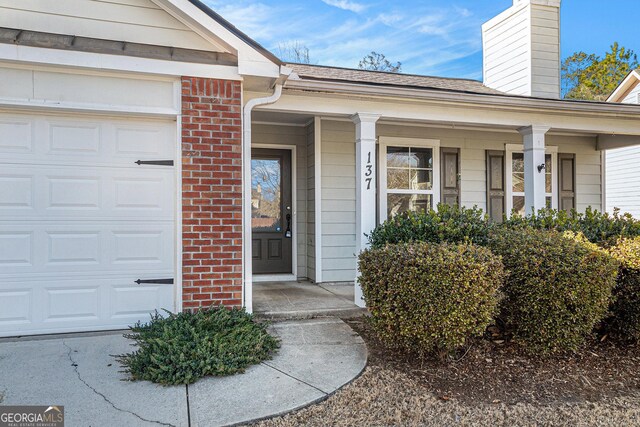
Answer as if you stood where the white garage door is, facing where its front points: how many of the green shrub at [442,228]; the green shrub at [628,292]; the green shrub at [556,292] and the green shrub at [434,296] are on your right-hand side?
0

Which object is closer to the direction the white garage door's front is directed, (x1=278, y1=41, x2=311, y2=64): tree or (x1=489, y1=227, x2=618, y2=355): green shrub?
the green shrub

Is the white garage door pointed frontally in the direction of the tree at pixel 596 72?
no

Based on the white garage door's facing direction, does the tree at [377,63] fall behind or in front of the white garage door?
behind

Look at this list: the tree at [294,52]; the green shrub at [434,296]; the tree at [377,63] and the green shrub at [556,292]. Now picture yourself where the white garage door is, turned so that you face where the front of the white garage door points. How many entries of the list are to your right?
0

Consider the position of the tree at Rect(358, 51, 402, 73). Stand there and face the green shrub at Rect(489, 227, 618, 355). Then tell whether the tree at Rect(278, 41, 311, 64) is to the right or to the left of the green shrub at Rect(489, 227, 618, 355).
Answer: right

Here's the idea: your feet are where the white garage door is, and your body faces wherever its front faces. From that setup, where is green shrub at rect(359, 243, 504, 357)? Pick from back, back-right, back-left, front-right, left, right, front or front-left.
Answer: front-left

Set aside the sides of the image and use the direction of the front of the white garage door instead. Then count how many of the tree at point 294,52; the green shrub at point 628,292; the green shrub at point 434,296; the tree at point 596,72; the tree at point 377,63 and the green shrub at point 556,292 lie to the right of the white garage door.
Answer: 0

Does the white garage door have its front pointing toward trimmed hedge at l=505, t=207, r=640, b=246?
no

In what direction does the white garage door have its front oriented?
toward the camera

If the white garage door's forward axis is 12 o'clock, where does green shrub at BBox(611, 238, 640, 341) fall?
The green shrub is roughly at 10 o'clock from the white garage door.

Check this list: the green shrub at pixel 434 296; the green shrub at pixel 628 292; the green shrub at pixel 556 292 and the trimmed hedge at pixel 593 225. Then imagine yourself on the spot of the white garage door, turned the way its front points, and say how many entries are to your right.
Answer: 0

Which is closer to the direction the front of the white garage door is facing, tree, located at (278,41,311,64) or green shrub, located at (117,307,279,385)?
the green shrub

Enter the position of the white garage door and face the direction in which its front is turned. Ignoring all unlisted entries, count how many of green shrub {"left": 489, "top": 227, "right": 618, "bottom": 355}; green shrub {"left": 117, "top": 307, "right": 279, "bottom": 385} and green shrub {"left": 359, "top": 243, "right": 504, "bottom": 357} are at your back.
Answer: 0

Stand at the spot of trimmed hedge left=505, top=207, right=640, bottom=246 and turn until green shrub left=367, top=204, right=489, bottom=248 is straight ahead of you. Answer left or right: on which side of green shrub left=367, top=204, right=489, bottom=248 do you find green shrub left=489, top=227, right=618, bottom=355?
left

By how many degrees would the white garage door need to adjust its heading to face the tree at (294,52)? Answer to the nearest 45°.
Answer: approximately 135° to its left

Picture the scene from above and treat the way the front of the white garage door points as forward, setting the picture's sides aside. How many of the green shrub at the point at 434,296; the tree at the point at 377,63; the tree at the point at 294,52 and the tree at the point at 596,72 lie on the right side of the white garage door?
0

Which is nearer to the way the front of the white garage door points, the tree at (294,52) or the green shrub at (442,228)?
the green shrub

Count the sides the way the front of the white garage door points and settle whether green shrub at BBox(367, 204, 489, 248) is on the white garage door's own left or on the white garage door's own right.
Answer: on the white garage door's own left

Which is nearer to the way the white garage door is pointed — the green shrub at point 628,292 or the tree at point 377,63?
the green shrub

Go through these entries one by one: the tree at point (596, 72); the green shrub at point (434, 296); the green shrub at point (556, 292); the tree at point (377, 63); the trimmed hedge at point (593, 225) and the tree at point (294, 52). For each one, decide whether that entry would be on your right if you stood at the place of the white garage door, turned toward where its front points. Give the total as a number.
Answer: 0

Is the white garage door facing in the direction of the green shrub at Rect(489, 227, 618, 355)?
no

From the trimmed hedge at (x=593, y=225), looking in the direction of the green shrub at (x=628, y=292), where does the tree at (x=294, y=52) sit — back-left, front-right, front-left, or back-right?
back-right
